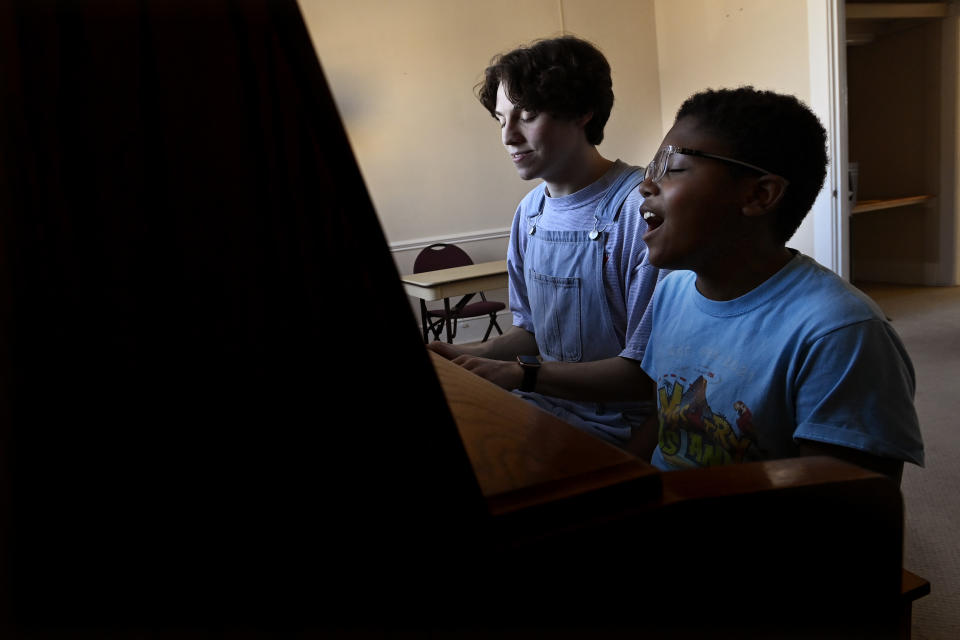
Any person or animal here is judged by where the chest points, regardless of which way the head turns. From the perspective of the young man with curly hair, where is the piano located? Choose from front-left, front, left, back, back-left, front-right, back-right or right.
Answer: front-left

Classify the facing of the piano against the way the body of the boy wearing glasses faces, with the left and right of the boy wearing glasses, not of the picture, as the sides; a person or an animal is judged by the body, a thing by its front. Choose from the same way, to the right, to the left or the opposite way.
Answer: the opposite way

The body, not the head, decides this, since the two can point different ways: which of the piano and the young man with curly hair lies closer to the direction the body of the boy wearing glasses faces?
the piano

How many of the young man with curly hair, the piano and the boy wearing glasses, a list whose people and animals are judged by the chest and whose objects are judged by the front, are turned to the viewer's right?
1

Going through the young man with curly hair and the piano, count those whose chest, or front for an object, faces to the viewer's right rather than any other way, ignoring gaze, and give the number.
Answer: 1

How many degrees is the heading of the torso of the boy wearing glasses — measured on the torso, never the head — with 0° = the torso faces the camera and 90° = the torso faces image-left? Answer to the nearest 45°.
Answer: approximately 45°

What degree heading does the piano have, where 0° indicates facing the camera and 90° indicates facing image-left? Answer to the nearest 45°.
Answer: approximately 270°

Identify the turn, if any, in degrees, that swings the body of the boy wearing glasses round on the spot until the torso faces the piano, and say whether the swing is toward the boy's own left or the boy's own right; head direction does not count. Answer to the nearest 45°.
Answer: approximately 45° to the boy's own left
